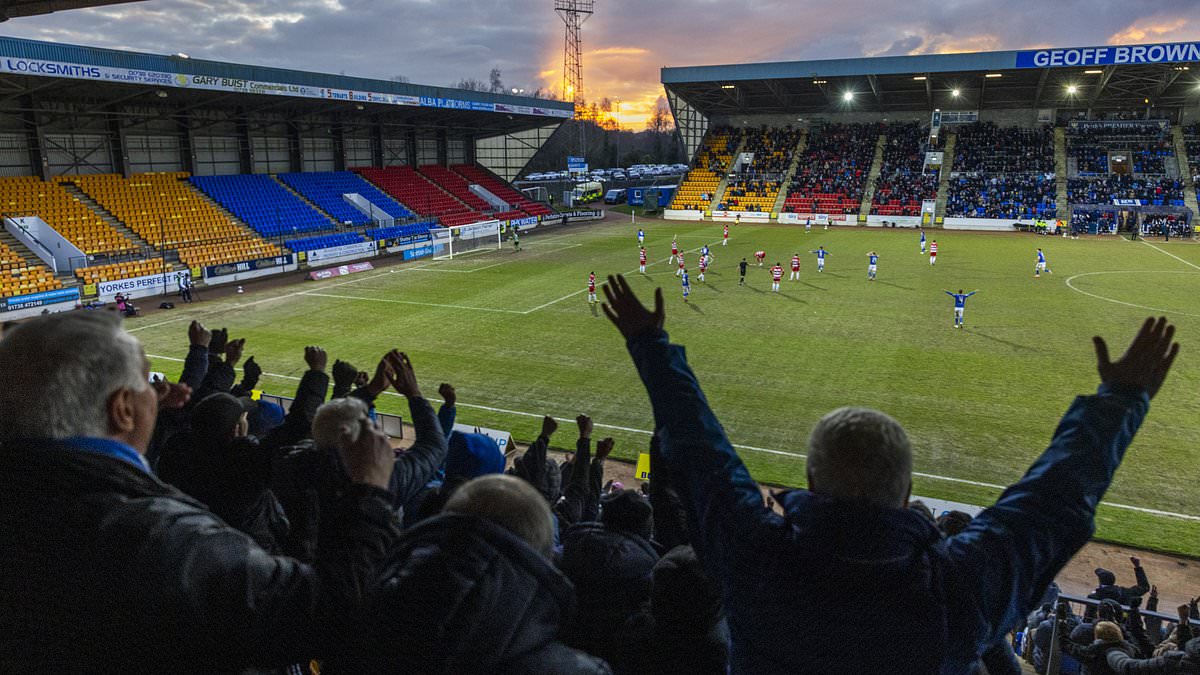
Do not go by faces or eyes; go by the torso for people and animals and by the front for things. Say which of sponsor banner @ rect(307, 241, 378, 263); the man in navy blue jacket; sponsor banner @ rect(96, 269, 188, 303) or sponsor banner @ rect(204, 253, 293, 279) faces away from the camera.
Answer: the man in navy blue jacket

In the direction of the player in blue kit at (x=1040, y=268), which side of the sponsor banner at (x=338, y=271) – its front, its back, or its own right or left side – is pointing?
front

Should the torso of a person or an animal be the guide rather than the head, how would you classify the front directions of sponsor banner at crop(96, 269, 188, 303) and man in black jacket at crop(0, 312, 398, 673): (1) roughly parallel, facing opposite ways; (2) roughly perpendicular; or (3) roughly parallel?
roughly perpendicular

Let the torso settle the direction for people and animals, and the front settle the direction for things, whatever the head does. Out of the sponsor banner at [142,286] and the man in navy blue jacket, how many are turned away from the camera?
1

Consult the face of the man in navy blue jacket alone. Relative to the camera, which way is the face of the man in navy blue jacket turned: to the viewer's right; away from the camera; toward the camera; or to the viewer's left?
away from the camera

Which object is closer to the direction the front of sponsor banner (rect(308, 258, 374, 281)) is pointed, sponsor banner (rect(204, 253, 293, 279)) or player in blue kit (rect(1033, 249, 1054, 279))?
the player in blue kit

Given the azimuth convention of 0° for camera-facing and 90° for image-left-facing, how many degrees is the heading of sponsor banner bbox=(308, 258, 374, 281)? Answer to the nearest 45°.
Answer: approximately 315°

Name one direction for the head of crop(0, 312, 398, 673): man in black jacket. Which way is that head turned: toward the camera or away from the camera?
away from the camera

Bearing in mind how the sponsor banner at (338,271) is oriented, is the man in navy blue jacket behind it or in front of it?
in front

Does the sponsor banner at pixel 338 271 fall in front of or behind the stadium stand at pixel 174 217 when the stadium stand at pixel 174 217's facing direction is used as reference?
in front

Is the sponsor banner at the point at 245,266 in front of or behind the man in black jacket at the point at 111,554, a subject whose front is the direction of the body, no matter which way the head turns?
in front

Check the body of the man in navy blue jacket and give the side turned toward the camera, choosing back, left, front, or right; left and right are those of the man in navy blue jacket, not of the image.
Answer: back

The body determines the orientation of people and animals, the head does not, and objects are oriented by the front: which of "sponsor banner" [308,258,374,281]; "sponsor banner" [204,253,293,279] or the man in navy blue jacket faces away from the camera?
the man in navy blue jacket

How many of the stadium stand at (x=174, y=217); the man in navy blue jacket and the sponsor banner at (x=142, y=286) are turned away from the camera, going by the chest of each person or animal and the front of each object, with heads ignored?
1

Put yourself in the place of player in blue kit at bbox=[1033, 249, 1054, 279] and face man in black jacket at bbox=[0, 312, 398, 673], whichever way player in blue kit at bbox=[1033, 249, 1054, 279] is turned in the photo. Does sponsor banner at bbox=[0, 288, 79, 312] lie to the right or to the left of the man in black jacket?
right
